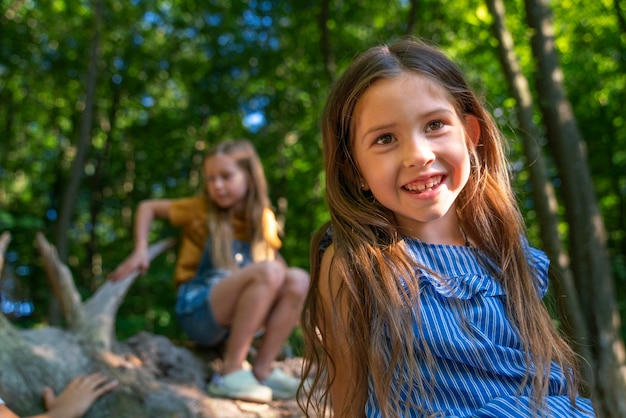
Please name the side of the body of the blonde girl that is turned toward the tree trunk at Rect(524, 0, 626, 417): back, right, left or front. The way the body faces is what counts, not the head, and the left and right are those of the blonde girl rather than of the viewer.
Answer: left

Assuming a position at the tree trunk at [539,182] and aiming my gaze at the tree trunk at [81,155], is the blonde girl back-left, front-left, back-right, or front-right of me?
front-left

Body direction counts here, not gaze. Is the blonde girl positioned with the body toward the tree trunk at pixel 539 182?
no

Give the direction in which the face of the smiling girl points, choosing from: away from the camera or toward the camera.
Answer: toward the camera

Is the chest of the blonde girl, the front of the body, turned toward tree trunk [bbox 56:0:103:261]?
no

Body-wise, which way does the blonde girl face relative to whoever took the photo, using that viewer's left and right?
facing the viewer and to the right of the viewer
